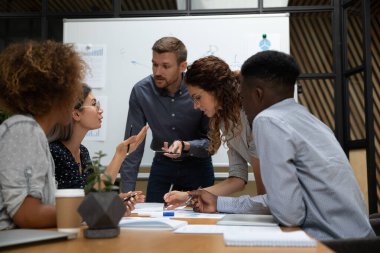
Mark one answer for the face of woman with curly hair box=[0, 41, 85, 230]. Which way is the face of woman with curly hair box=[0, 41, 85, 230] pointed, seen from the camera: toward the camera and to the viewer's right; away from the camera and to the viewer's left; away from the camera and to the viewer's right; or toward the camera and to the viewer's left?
away from the camera and to the viewer's right

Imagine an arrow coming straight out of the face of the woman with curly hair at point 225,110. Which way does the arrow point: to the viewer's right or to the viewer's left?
to the viewer's left

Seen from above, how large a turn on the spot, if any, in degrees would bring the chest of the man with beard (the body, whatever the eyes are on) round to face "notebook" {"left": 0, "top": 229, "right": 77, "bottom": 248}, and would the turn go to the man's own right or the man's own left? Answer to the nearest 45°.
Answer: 0° — they already face it

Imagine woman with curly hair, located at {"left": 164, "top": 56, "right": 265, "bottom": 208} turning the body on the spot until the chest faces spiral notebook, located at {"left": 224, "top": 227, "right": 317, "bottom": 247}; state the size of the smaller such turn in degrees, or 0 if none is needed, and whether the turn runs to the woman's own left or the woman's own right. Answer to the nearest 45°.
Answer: approximately 90° to the woman's own left

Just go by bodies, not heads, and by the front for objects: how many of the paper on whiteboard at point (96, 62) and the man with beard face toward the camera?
2

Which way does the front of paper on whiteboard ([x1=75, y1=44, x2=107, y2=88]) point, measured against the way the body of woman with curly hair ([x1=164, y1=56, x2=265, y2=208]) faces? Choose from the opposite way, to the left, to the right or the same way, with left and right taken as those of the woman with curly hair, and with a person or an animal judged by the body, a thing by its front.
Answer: to the left

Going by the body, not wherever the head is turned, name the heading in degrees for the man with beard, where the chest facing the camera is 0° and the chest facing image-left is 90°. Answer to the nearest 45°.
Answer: approximately 0°

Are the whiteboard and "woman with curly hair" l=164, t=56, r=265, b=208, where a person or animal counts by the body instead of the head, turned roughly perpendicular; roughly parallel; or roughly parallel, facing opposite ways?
roughly perpendicular

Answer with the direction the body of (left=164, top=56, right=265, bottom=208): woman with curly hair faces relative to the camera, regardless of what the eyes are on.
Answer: to the viewer's left

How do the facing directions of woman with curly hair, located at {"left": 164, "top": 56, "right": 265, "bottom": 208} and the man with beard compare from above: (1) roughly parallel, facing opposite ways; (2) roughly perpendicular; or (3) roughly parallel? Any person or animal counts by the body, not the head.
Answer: roughly perpendicular

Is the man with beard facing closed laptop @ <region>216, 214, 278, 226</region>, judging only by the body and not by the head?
yes

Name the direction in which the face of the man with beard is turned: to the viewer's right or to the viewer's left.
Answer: to the viewer's left

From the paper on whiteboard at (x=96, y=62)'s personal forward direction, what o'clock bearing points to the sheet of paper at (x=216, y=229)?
The sheet of paper is roughly at 12 o'clock from the paper on whiteboard.

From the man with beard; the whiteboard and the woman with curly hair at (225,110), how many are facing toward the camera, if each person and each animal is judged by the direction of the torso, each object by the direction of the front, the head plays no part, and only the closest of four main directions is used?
2
